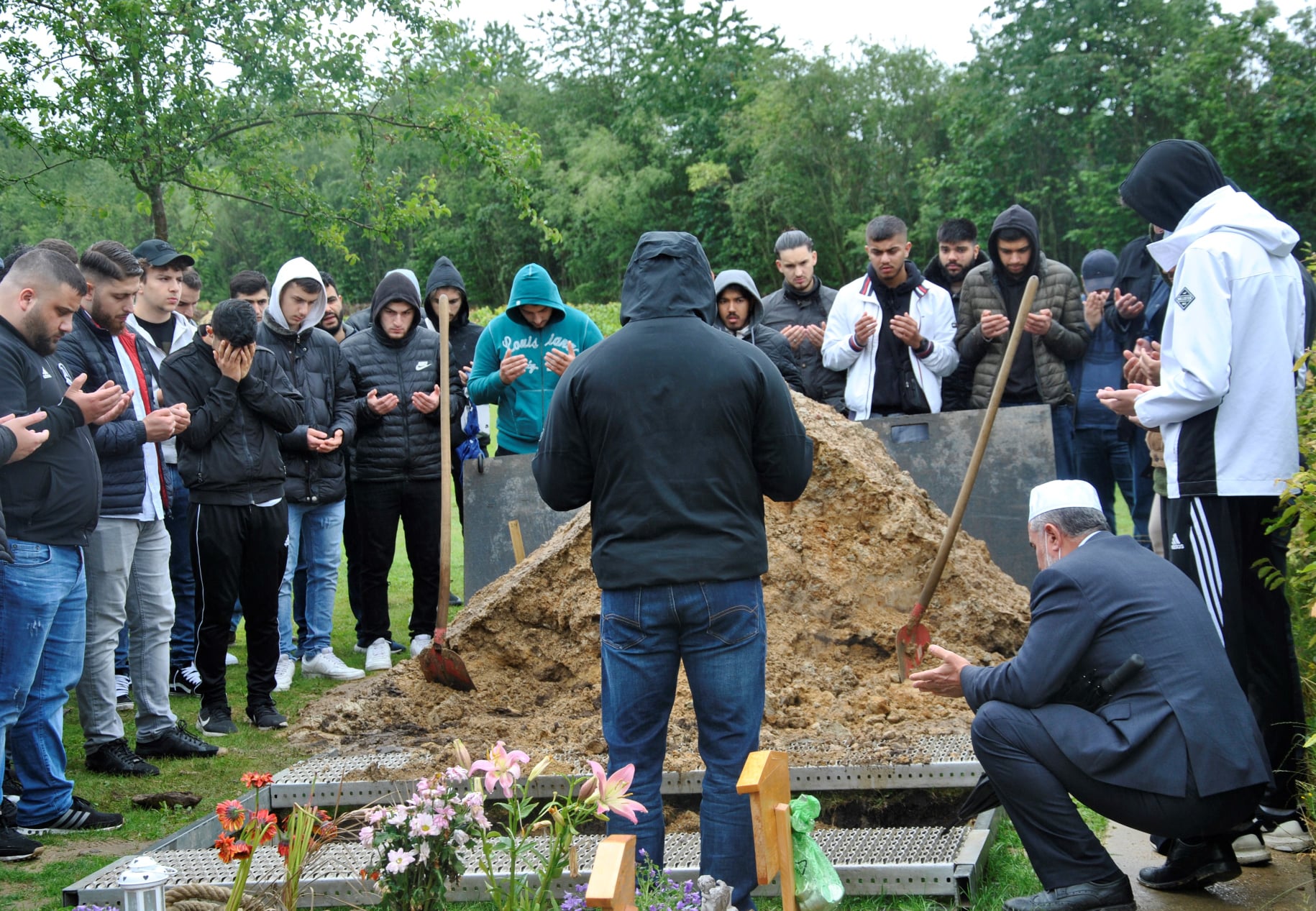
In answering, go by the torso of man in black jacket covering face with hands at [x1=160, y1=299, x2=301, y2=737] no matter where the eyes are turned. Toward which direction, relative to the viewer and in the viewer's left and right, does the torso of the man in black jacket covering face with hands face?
facing the viewer

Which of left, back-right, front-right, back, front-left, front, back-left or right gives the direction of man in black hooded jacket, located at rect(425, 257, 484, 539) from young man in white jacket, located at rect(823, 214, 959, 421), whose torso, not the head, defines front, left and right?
right

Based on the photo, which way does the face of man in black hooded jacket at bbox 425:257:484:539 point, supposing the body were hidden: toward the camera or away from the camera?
toward the camera

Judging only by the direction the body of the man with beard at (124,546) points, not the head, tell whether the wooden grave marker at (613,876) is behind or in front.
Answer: in front

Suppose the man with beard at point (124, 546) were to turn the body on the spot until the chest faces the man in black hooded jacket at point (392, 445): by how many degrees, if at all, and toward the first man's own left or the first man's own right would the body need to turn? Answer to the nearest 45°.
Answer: approximately 90° to the first man's own left

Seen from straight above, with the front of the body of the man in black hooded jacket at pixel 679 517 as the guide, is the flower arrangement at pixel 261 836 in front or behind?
behind

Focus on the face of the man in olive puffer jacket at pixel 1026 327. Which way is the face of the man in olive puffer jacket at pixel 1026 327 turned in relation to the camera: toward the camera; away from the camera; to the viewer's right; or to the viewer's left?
toward the camera

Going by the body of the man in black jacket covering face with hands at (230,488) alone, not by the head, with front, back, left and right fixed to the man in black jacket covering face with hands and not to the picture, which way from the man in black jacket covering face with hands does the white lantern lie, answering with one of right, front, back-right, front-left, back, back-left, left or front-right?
front

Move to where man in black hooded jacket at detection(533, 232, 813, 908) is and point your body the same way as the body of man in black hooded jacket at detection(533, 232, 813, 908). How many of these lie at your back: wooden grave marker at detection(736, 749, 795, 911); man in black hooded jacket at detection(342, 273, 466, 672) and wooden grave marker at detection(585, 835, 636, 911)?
2

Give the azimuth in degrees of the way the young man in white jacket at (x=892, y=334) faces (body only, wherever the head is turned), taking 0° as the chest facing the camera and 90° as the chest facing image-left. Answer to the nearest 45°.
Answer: approximately 0°

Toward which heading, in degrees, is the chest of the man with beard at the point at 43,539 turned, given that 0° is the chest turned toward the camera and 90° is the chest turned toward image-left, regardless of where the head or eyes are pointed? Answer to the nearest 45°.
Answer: approximately 270°

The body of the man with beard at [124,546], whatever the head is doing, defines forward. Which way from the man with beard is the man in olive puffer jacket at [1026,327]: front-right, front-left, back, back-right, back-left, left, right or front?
front-left

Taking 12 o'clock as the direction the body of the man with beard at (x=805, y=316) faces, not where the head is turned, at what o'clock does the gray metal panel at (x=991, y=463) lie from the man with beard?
The gray metal panel is roughly at 10 o'clock from the man with beard.

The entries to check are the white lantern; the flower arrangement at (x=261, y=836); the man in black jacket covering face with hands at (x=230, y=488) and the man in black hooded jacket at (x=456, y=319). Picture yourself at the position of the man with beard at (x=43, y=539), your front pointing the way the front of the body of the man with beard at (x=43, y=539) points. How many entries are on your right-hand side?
2

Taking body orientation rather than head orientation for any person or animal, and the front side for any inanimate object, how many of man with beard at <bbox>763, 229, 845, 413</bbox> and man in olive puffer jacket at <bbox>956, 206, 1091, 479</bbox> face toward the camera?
2

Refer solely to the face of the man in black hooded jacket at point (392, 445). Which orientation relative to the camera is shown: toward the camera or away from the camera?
toward the camera

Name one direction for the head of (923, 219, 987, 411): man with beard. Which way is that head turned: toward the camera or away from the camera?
toward the camera

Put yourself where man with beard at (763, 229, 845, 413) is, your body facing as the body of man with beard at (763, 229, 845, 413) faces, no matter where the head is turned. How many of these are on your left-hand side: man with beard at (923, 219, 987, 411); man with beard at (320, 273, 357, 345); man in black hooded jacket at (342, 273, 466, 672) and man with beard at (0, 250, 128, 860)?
1

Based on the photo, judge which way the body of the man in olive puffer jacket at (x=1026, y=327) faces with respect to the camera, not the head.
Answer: toward the camera

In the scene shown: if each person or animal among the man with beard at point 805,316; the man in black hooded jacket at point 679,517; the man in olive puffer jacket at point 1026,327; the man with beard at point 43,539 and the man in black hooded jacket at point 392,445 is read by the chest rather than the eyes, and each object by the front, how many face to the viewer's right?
1

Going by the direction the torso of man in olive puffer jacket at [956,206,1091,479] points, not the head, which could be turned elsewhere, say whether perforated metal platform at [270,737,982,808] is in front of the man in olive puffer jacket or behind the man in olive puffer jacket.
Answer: in front
